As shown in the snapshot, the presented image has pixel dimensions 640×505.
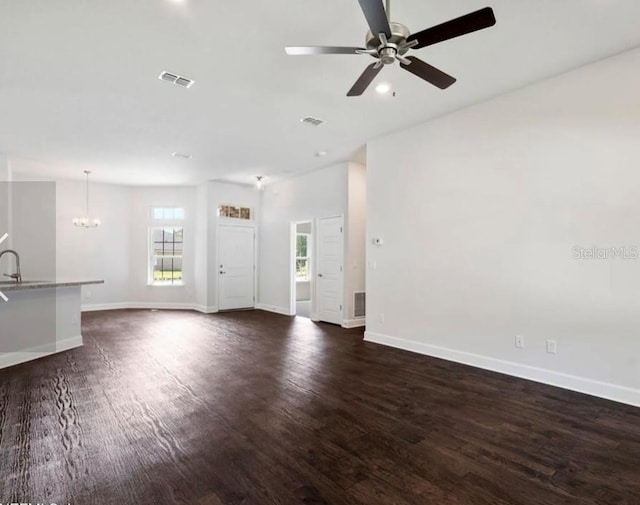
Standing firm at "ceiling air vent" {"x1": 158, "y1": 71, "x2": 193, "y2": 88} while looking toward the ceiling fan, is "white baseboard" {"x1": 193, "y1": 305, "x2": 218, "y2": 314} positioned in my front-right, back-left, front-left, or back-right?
back-left

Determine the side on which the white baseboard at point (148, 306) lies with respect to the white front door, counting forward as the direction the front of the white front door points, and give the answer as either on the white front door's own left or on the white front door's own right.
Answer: on the white front door's own right

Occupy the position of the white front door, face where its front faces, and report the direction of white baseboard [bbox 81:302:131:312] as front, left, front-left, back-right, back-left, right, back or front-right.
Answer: right

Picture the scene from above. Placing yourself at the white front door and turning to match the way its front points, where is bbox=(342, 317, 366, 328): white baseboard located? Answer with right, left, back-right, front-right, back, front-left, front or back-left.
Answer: front-left

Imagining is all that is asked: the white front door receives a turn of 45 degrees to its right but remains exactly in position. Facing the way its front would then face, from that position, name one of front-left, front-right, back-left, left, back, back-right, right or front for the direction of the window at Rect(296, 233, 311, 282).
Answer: back

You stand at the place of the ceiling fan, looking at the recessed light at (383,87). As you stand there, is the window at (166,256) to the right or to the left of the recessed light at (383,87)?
left

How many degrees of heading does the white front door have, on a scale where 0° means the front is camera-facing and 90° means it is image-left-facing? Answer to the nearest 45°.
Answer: approximately 0°

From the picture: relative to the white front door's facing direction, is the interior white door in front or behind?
in front

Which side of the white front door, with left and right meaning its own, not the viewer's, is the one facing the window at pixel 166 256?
right
